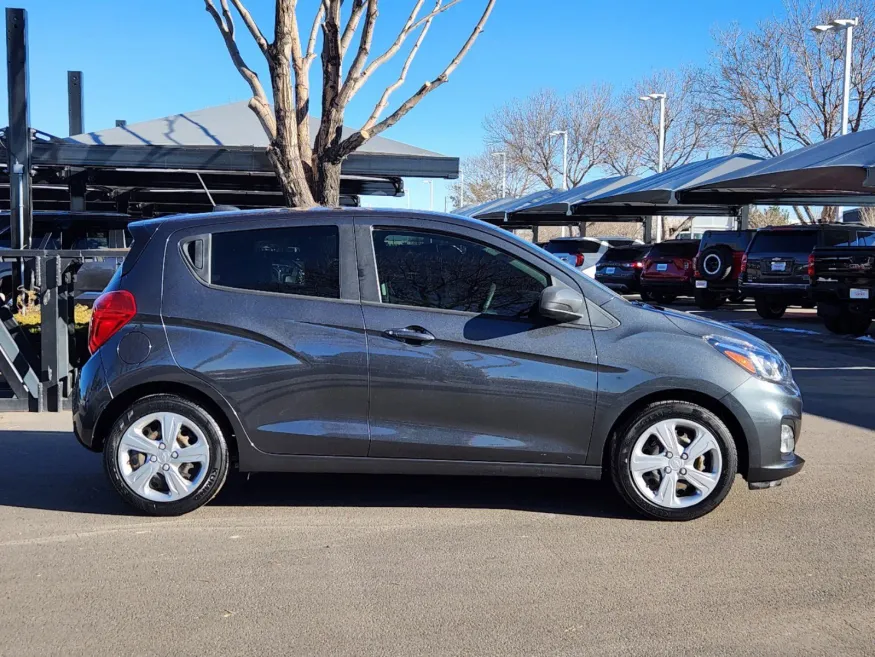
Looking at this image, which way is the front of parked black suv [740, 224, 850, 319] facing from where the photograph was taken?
facing away from the viewer and to the right of the viewer

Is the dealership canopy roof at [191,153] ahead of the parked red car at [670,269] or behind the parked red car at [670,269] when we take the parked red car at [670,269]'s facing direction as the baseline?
behind

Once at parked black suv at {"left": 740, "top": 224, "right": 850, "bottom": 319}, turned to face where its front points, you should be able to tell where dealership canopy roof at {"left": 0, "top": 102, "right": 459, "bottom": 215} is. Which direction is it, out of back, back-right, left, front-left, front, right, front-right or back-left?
back

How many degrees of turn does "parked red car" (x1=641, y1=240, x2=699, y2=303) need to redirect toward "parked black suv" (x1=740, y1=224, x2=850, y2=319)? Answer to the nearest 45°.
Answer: approximately 90° to its right

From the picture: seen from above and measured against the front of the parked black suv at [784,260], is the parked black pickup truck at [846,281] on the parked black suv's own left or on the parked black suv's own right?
on the parked black suv's own right

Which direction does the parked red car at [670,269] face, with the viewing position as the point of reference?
facing away from the viewer and to the right of the viewer

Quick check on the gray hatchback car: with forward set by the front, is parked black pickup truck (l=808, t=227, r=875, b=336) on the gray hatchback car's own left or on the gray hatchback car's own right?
on the gray hatchback car's own left

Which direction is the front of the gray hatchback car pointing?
to the viewer's right

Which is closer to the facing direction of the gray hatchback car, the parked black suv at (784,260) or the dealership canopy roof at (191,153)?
the parked black suv

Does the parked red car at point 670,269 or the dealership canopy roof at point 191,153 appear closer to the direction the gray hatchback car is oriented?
the parked red car

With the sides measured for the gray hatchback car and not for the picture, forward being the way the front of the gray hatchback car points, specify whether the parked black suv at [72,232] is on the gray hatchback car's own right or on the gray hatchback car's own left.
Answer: on the gray hatchback car's own left
